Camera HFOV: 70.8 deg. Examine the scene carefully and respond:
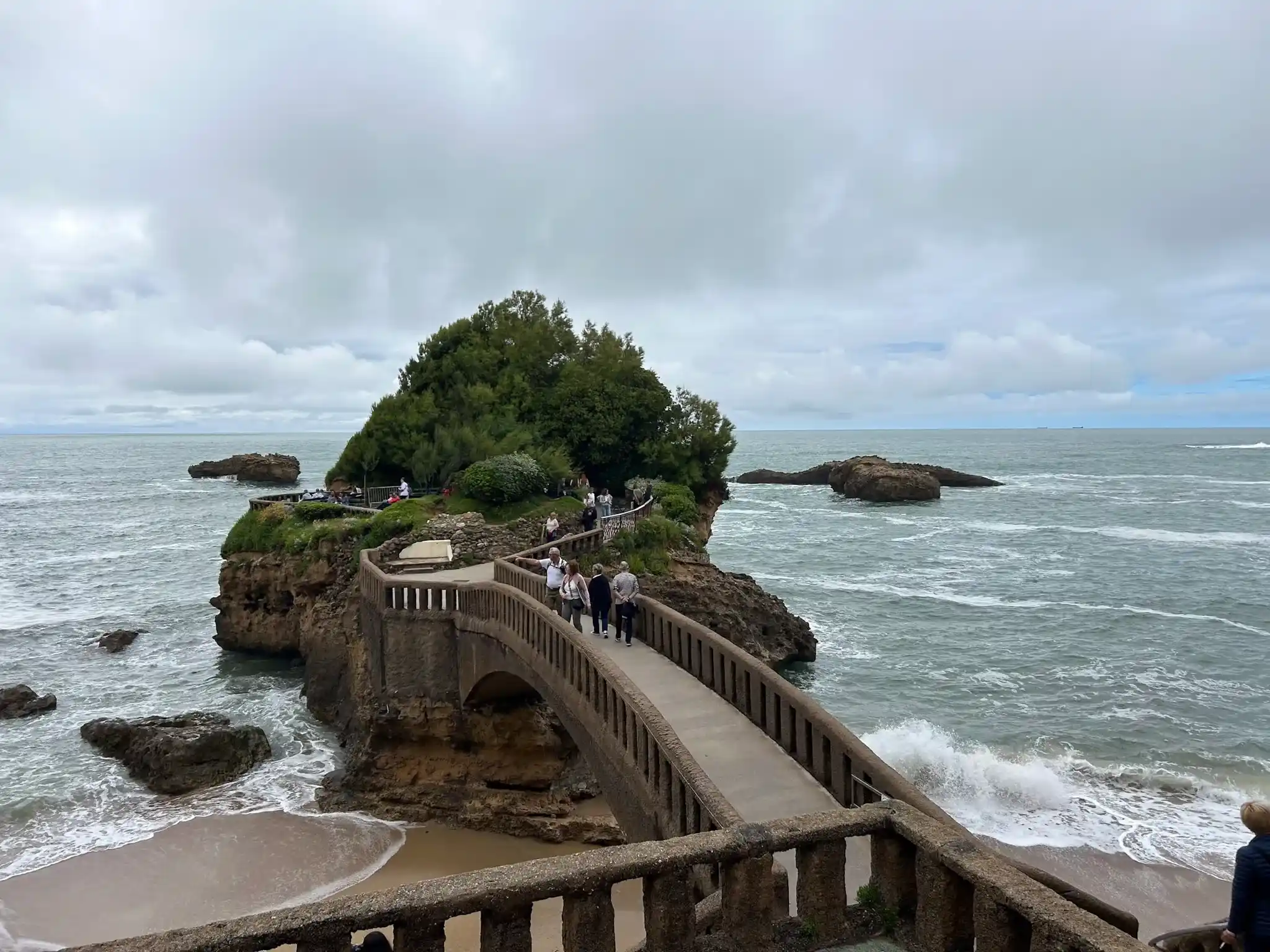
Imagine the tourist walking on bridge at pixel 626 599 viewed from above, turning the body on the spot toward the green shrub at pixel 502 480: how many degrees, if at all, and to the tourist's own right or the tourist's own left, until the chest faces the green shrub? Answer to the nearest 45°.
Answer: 0° — they already face it

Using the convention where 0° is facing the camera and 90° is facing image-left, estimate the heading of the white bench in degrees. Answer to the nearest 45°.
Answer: approximately 0°

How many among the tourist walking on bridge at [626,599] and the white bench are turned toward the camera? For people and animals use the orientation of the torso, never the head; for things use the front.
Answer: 1

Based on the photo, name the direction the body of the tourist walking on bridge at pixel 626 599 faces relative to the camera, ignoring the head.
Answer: away from the camera

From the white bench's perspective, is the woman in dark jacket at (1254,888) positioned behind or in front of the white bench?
in front

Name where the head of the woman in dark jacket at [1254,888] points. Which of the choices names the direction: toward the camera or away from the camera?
away from the camera

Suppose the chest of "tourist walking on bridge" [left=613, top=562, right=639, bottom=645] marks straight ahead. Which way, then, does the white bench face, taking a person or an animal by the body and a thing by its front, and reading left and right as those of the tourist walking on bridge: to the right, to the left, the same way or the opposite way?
the opposite way

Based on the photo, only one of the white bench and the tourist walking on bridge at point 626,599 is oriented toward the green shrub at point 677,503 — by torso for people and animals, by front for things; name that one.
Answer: the tourist walking on bridge

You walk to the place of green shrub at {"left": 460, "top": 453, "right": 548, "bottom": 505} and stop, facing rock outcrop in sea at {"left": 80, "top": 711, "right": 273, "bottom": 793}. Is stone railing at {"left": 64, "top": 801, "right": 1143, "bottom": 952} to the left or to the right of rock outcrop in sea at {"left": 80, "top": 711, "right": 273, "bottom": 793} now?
left
